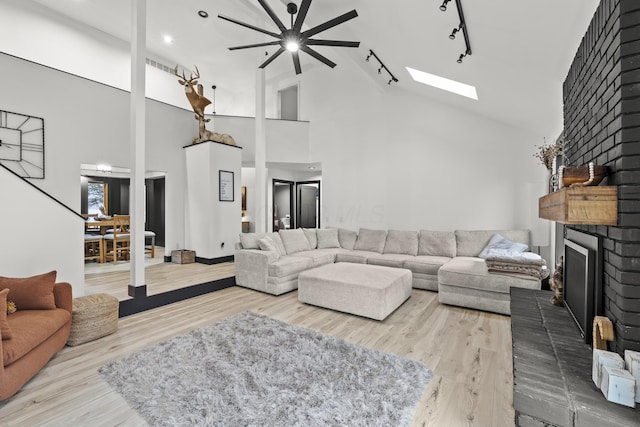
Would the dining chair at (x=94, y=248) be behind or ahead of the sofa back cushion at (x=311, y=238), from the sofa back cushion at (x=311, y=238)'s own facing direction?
behind

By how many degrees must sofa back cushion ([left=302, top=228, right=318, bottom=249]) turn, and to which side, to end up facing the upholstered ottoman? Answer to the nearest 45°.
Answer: approximately 45° to its right

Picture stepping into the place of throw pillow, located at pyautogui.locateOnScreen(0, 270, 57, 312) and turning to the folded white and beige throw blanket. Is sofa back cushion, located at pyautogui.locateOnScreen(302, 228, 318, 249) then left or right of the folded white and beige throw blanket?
left

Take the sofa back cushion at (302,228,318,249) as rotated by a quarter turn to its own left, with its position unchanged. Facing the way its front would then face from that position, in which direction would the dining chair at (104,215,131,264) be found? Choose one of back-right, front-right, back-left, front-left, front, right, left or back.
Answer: back-left

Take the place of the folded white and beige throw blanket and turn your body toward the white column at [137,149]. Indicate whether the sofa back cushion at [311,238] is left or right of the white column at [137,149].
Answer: right

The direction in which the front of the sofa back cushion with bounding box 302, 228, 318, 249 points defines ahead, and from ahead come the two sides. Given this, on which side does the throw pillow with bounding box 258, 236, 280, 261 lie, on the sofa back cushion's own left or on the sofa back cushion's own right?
on the sofa back cushion's own right

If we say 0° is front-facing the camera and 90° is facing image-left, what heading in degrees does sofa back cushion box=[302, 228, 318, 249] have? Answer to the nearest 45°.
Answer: approximately 315°
